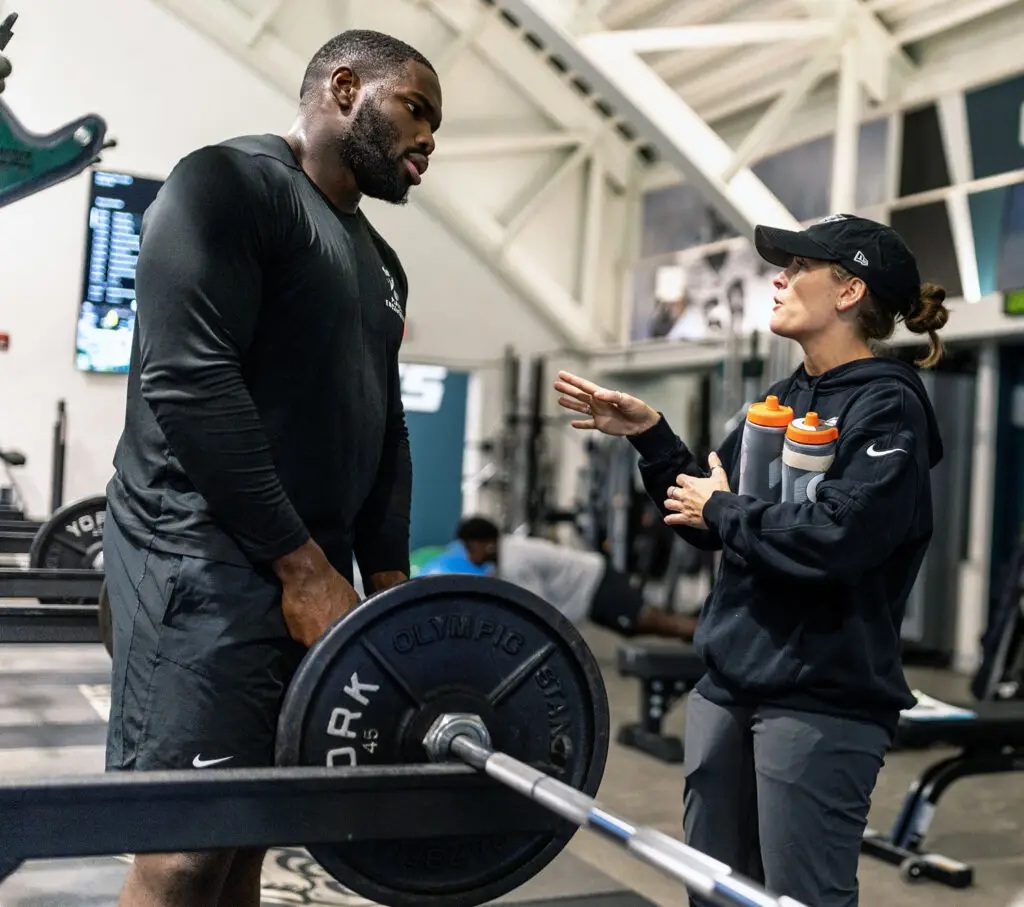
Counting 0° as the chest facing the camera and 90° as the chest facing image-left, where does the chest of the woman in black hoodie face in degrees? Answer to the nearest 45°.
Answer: approximately 45°

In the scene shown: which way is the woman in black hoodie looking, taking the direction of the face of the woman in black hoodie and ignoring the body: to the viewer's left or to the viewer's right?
to the viewer's left

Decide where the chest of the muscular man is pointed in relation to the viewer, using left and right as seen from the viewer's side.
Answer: facing the viewer and to the right of the viewer

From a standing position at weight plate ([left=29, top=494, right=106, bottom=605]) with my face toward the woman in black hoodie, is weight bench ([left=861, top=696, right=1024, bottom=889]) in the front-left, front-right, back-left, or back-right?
front-left

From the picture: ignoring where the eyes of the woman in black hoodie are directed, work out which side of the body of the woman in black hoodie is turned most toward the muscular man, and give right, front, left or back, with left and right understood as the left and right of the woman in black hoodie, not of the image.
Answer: front

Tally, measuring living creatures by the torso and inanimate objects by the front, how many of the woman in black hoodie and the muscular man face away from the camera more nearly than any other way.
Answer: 0

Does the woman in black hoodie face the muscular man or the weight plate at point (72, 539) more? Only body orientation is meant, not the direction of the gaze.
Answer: the muscular man

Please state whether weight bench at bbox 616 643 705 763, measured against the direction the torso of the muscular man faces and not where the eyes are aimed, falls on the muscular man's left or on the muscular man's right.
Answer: on the muscular man's left

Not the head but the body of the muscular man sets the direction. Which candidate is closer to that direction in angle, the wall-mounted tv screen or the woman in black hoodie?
the woman in black hoodie

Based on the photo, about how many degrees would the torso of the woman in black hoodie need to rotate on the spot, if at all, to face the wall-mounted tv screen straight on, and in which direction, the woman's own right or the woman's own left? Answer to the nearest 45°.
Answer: approximately 45° to the woman's own right

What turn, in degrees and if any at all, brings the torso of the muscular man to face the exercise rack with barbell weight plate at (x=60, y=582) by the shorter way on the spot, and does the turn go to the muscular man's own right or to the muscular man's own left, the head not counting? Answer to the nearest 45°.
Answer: approximately 135° to the muscular man's own left

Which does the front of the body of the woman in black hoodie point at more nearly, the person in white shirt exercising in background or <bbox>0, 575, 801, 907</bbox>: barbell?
the barbell

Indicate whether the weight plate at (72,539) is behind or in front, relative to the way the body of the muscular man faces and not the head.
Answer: behind
